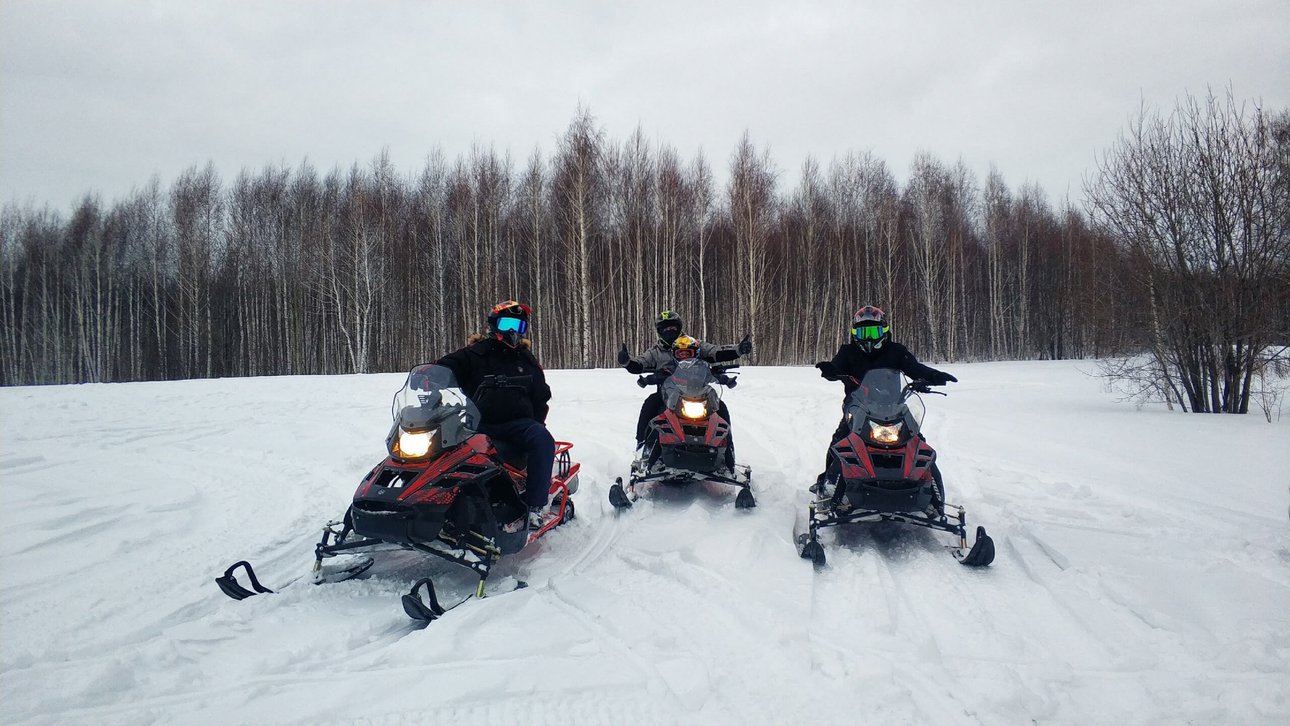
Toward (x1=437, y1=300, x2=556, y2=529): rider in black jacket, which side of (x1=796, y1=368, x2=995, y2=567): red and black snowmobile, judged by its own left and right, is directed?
right

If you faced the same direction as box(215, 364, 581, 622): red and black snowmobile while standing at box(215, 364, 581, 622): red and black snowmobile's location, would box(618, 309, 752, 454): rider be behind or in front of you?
behind

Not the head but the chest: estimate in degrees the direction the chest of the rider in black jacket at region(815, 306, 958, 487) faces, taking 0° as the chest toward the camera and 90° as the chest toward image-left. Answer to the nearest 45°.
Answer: approximately 0°

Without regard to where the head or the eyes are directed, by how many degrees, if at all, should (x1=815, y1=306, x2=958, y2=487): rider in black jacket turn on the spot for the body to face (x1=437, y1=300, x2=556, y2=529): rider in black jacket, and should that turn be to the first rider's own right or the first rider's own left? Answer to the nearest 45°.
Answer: approximately 45° to the first rider's own right

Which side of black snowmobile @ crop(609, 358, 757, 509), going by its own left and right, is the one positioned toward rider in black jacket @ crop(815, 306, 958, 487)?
left

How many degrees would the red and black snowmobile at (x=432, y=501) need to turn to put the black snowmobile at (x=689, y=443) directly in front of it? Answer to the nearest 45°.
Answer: approximately 180°

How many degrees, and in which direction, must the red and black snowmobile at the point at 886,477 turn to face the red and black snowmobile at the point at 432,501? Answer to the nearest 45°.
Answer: approximately 45° to its right
